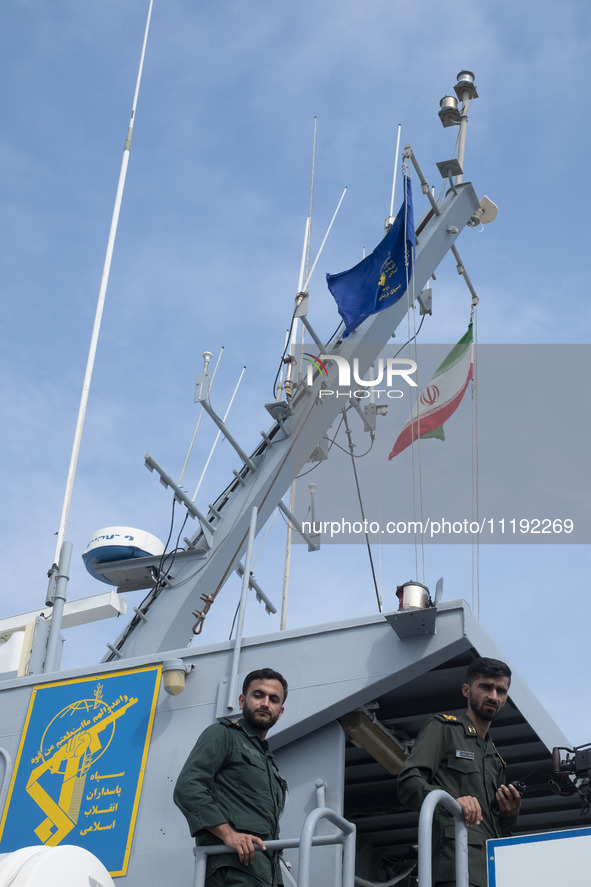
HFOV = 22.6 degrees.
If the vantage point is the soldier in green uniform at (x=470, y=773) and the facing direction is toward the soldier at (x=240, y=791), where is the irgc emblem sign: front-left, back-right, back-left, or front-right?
front-right

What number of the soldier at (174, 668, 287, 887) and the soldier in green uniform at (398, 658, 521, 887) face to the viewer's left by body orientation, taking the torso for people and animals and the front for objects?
0

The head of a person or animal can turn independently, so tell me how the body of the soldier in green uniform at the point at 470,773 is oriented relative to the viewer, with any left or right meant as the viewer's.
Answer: facing the viewer and to the right of the viewer

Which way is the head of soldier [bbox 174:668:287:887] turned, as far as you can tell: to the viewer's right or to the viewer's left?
to the viewer's right

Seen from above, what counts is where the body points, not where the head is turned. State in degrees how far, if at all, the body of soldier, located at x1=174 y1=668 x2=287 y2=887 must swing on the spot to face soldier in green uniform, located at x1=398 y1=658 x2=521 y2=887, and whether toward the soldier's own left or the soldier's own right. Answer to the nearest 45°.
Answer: approximately 45° to the soldier's own left

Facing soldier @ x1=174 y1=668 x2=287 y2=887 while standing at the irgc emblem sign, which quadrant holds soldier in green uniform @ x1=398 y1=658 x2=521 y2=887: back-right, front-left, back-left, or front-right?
front-left

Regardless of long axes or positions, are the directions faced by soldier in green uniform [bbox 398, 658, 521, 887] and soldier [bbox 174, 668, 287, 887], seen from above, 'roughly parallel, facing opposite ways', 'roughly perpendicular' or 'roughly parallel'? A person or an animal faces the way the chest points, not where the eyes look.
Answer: roughly parallel

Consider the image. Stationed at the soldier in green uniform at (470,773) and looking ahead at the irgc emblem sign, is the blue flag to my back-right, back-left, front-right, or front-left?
front-right
